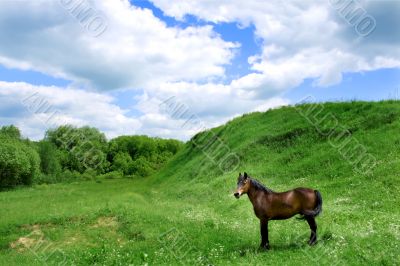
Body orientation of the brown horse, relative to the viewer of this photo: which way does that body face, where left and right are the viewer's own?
facing to the left of the viewer
